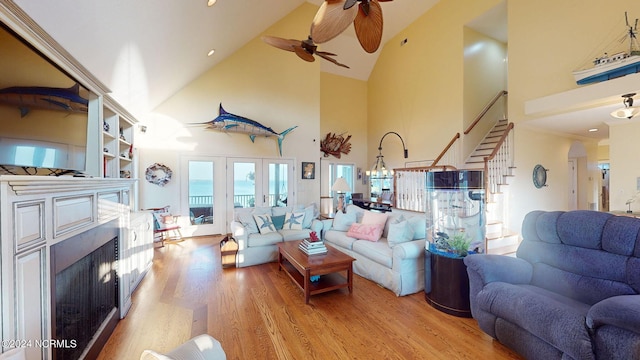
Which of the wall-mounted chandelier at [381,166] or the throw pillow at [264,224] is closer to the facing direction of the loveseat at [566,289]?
the throw pillow

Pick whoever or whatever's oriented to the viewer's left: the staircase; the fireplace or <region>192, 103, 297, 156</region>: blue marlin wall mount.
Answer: the blue marlin wall mount

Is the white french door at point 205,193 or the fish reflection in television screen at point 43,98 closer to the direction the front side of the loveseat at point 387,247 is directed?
the fish reflection in television screen

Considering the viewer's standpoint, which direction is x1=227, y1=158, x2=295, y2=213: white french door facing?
facing the viewer

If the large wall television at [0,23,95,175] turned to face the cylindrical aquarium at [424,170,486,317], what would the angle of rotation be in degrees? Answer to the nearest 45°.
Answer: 0° — it already faces it

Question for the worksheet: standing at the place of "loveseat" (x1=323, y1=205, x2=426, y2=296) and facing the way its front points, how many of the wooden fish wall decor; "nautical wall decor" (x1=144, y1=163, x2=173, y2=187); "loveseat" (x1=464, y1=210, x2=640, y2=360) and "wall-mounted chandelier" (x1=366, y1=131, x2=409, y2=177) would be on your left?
1

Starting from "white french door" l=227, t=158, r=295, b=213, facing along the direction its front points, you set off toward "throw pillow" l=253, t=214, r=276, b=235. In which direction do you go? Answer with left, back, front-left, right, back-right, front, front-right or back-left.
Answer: front

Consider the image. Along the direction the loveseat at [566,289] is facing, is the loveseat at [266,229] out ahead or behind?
ahead

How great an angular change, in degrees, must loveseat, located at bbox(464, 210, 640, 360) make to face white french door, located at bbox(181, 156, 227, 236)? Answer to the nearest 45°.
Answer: approximately 45° to its right

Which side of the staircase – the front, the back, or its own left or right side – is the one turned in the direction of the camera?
front

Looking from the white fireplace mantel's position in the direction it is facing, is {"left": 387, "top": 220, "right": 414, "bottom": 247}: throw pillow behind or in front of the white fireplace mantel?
in front

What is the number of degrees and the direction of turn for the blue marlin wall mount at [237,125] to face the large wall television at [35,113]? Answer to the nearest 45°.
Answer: approximately 90° to its left

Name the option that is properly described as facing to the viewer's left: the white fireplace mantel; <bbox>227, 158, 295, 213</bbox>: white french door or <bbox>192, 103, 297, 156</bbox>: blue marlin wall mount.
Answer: the blue marlin wall mount

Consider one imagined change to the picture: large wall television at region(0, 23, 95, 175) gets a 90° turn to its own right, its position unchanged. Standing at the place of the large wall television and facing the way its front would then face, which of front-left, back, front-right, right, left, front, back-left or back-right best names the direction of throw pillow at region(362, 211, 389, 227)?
back-left

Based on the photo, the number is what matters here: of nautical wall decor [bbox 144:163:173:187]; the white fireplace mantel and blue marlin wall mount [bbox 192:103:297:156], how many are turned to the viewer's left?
1

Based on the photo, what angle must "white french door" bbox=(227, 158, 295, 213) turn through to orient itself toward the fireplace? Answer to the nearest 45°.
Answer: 0° — it already faces it

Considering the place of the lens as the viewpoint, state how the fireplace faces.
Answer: facing the viewer and to the right of the viewer

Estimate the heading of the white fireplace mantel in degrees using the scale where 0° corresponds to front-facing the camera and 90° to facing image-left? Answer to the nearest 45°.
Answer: approximately 315°

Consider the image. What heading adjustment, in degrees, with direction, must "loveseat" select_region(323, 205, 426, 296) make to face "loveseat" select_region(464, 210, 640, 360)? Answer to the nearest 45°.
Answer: approximately 90° to its left

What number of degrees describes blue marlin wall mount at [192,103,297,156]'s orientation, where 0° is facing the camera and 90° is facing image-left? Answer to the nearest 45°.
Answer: approximately 90°
